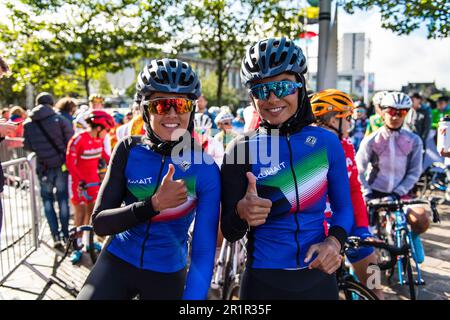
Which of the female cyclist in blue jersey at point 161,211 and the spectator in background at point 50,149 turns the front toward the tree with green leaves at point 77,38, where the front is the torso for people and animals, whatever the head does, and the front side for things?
the spectator in background

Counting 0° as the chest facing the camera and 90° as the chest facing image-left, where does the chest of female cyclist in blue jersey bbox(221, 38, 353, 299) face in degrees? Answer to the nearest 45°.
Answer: approximately 0°

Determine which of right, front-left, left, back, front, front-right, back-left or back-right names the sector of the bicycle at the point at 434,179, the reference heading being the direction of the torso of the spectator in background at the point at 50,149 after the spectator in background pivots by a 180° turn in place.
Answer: left

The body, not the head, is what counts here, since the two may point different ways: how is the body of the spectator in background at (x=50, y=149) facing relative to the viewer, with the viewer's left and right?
facing away from the viewer

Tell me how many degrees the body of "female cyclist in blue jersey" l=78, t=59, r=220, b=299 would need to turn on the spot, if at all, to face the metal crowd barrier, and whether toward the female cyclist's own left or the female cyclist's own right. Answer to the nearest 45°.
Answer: approximately 135° to the female cyclist's own right

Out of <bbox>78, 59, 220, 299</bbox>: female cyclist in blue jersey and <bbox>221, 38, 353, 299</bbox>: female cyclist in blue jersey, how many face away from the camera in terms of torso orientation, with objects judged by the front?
0

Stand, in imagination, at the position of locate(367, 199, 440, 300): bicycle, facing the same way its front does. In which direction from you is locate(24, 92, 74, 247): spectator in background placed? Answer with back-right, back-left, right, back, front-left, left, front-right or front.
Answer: right

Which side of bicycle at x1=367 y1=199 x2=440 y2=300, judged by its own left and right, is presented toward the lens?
front

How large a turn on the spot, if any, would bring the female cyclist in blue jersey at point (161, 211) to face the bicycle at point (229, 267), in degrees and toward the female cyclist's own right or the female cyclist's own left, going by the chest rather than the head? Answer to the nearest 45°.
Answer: approximately 135° to the female cyclist's own left

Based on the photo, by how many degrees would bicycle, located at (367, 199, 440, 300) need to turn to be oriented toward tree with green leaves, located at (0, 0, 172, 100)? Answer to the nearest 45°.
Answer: approximately 135° to its right
